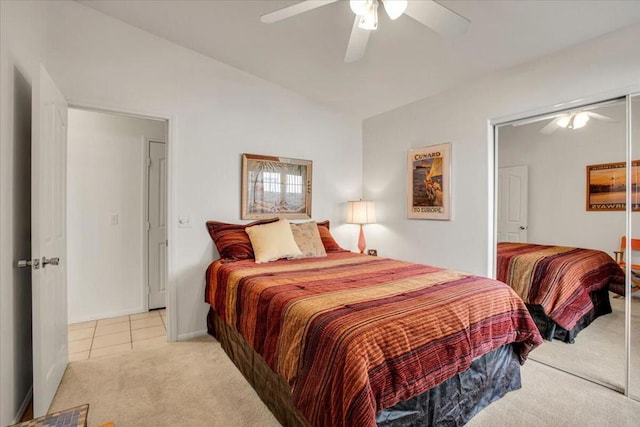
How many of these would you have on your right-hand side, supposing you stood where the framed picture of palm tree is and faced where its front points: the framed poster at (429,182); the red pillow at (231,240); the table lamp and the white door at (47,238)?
2

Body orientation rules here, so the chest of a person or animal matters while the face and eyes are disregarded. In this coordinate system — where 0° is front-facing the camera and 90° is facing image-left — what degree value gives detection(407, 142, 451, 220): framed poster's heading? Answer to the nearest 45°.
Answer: approximately 45°

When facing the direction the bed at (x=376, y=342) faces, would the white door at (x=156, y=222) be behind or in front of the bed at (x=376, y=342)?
behind

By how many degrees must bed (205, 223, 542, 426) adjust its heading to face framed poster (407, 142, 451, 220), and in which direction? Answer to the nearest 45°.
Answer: approximately 135° to its left

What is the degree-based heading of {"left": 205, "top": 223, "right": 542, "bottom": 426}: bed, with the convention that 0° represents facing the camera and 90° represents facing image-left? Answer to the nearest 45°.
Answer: approximately 315°

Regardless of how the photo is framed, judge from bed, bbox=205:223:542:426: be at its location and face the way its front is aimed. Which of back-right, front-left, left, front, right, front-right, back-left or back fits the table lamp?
back-left
